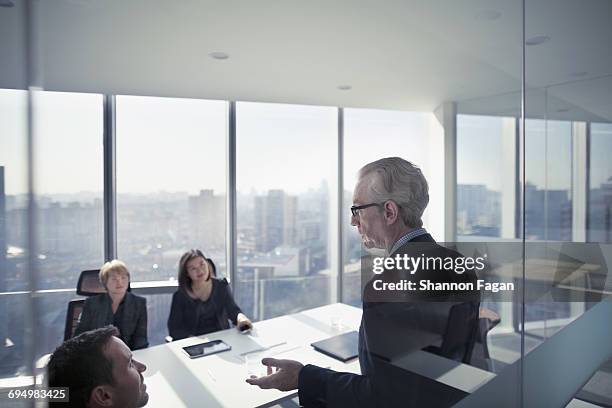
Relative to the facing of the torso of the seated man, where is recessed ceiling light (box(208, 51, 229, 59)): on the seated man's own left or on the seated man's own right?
on the seated man's own left

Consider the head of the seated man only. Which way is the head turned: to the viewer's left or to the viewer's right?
to the viewer's right

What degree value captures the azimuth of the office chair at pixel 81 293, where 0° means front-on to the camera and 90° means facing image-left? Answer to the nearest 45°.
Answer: approximately 315°

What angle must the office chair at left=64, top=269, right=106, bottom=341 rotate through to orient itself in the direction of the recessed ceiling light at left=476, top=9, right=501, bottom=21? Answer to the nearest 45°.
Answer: approximately 45° to its left

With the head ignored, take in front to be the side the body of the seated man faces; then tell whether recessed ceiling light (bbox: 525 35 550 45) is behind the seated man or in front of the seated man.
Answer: in front

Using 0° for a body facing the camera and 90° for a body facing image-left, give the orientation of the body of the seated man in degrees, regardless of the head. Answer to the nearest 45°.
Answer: approximately 270°

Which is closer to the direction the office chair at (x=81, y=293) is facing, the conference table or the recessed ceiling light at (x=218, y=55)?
the conference table

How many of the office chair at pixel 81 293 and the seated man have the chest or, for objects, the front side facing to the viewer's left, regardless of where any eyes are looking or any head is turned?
0
